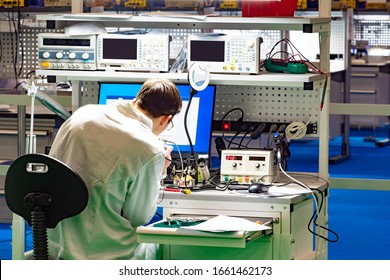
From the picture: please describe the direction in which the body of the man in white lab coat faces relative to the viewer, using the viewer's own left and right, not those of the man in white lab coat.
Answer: facing away from the viewer and to the right of the viewer

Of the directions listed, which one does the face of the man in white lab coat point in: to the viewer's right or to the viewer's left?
to the viewer's right

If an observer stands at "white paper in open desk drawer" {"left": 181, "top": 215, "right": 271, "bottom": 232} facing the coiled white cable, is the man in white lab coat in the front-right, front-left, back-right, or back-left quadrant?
back-left

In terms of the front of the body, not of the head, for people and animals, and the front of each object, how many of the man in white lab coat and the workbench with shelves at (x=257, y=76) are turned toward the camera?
1

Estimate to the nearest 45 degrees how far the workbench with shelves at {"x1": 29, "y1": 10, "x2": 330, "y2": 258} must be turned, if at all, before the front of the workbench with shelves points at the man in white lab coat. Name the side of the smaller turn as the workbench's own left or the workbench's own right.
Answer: approximately 45° to the workbench's own right

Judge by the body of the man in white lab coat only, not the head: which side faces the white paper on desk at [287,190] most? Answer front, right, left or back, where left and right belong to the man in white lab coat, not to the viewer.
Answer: front

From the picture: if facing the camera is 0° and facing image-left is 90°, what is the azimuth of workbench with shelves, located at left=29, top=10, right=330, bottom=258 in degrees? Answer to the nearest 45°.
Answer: approximately 0°

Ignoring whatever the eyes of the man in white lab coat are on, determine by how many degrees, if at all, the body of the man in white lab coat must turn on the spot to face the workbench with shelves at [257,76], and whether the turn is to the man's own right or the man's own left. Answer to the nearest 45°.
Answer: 0° — they already face it
